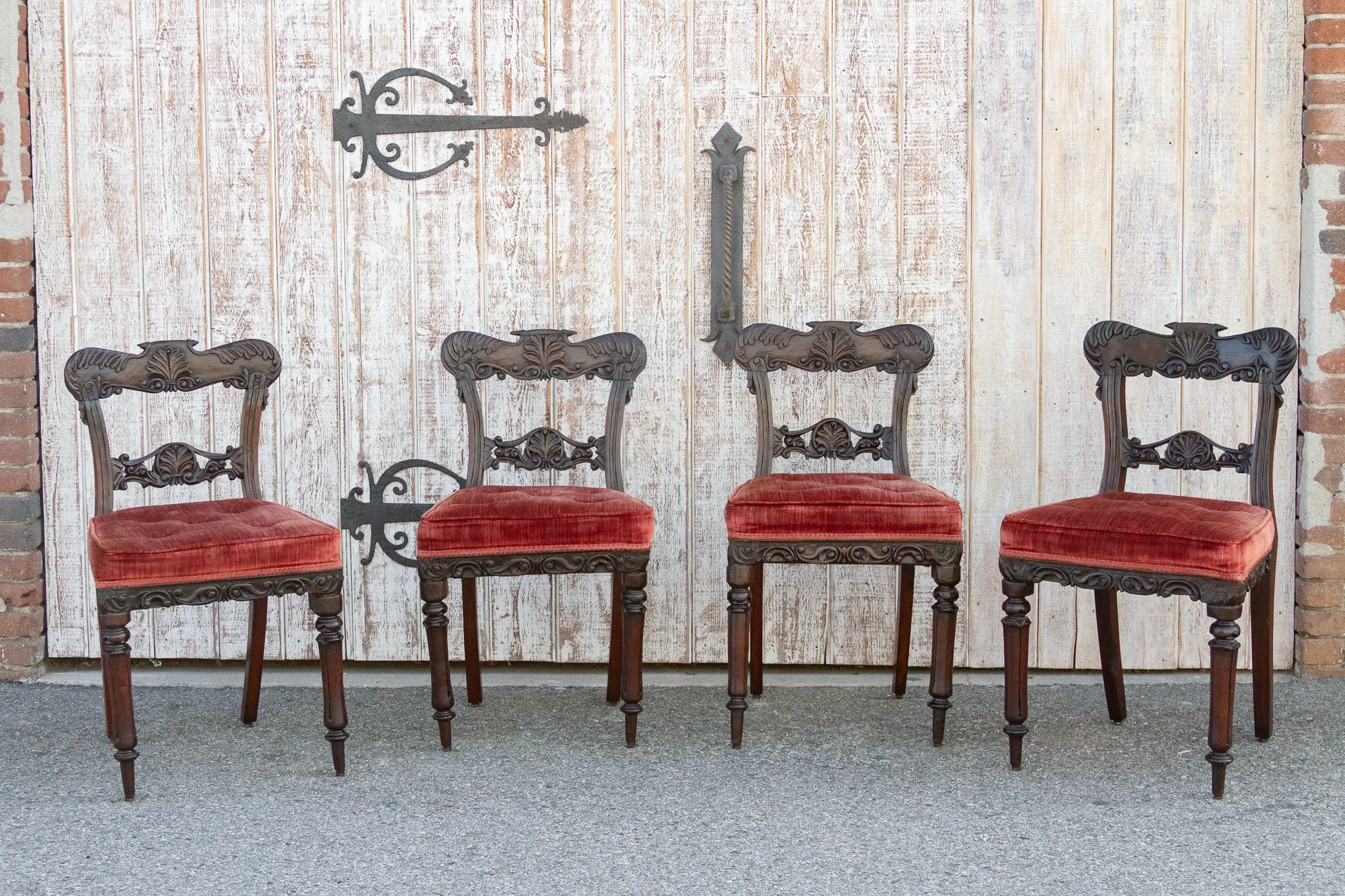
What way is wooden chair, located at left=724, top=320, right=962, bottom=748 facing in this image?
toward the camera

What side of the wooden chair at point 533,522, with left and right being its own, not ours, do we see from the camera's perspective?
front

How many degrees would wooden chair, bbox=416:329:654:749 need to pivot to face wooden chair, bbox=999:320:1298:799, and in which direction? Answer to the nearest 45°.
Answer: approximately 90° to its left

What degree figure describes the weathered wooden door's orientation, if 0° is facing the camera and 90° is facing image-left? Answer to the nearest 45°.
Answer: approximately 0°

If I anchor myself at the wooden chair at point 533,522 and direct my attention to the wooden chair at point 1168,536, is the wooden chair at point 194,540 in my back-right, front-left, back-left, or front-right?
back-right

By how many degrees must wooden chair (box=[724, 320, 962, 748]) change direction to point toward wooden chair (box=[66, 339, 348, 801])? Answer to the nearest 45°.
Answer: approximately 90° to its right

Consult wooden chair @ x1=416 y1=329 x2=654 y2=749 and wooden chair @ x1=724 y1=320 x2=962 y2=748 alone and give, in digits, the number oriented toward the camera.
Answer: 2

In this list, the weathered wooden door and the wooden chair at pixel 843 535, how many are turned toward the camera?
2

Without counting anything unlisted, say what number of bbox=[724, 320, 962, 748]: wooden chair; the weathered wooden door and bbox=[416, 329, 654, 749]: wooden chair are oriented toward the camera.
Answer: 3
